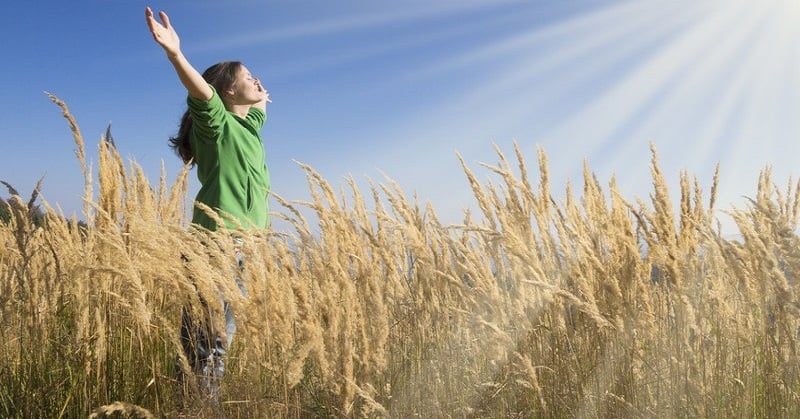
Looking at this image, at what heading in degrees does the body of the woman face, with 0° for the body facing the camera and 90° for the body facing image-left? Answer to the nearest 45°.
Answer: approximately 315°

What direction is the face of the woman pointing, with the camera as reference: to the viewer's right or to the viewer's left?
to the viewer's right
